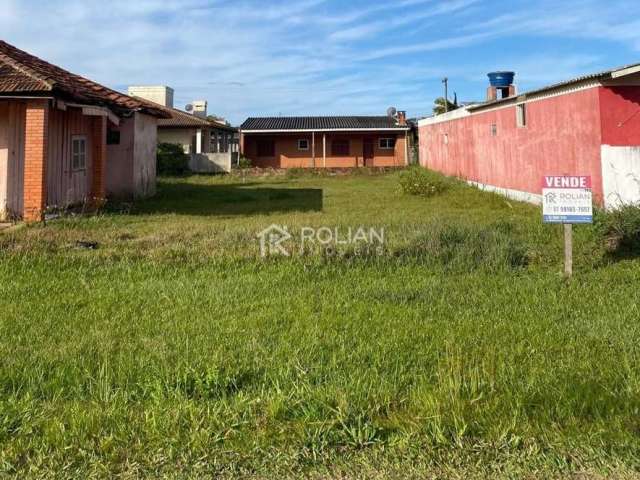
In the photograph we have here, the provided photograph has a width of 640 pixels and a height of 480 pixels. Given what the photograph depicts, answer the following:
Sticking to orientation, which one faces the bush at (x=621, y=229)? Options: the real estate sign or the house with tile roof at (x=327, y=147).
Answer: the house with tile roof

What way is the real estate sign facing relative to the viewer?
toward the camera

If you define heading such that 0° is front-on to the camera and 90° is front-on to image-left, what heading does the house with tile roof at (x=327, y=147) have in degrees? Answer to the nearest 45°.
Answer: approximately 0°

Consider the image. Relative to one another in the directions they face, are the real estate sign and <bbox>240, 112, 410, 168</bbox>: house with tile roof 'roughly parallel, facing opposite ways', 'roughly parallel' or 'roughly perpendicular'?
roughly parallel

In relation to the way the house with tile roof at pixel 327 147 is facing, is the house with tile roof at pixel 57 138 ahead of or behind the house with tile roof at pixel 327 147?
ahead

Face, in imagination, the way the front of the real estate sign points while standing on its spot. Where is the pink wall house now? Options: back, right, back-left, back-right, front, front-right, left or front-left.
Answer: back

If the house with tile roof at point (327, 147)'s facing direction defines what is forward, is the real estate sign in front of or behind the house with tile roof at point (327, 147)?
in front

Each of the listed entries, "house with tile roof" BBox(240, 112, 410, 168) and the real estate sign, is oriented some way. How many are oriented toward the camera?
2
